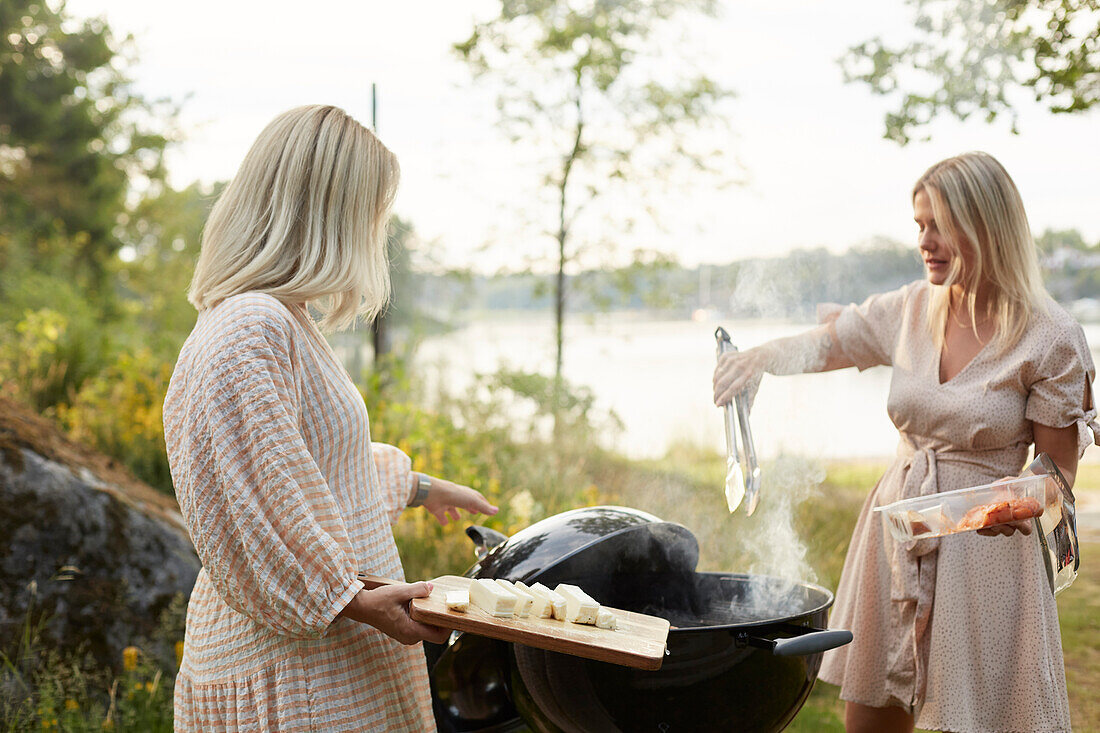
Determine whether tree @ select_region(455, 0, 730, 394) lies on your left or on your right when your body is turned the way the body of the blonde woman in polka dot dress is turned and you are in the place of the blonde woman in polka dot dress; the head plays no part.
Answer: on your right

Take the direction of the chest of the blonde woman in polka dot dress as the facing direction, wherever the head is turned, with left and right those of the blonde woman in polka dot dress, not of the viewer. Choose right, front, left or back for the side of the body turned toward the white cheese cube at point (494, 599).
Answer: front

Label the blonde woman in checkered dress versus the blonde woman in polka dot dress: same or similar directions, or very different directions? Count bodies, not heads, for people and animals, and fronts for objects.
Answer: very different directions

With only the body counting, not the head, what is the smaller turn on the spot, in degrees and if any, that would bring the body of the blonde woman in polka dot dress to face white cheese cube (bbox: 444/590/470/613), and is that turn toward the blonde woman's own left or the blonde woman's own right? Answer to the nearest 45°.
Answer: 0° — they already face it

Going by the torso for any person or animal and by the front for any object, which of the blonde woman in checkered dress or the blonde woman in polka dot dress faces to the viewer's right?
the blonde woman in checkered dress

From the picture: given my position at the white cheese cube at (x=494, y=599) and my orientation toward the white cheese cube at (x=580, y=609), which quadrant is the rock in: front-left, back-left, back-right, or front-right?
back-left

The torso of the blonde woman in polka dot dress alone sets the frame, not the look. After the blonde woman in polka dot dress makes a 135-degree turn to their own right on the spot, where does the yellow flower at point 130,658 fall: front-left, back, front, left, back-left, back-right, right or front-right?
left

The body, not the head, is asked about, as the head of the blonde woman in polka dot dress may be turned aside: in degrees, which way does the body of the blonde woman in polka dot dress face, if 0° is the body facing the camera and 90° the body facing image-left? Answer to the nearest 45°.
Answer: approximately 45°

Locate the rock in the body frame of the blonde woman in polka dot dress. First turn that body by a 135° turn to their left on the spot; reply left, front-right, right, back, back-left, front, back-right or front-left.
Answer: back

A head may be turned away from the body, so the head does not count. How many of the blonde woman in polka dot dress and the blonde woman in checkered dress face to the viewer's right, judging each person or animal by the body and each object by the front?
1

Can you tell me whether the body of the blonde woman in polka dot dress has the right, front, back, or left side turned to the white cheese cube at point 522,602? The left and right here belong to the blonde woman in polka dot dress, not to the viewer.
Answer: front

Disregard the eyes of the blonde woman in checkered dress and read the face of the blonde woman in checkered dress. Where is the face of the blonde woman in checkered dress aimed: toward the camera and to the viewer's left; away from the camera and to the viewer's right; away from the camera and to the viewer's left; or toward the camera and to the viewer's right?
away from the camera and to the viewer's right

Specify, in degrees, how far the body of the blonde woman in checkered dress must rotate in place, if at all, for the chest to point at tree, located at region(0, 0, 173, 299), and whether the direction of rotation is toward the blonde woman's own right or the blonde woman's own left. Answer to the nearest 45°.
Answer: approximately 90° to the blonde woman's own left

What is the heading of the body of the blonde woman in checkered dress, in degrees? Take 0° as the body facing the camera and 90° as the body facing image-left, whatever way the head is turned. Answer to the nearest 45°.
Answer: approximately 270°
